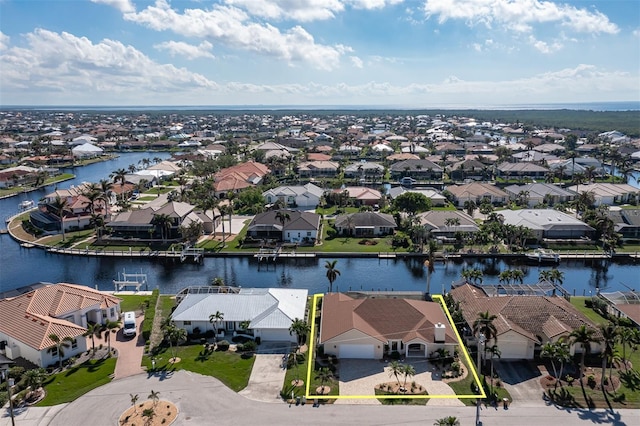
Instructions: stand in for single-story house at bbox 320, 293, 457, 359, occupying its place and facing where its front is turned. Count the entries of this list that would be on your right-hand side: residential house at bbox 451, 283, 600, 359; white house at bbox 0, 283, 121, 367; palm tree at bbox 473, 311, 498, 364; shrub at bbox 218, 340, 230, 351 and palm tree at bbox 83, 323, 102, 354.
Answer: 3

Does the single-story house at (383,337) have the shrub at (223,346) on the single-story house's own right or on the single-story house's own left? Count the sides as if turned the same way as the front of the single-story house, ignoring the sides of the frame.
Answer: on the single-story house's own right

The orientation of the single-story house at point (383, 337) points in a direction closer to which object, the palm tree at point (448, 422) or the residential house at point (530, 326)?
the palm tree

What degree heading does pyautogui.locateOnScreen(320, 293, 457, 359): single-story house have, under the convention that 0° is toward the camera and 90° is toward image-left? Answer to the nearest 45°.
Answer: approximately 0°

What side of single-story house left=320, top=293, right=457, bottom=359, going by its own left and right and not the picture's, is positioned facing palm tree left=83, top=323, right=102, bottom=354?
right

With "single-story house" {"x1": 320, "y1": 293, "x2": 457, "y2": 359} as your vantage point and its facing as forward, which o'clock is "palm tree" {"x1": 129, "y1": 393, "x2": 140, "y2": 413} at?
The palm tree is roughly at 2 o'clock from the single-story house.

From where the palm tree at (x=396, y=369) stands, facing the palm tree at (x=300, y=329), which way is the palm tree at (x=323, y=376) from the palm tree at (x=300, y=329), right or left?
left

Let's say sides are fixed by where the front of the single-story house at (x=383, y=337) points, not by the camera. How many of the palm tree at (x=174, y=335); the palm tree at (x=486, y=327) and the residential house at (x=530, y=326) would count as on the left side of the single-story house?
2

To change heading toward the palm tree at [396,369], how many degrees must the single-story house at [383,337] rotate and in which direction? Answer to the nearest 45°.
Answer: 0° — it already faces it

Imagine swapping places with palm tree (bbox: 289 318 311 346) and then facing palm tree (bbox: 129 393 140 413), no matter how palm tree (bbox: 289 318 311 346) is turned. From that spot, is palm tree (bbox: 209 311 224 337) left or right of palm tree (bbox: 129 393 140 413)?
right

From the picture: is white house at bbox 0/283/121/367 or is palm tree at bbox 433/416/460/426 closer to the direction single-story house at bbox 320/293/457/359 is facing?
the palm tree

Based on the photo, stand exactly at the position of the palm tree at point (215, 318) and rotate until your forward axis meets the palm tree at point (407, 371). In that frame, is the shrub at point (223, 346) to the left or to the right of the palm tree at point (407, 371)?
right

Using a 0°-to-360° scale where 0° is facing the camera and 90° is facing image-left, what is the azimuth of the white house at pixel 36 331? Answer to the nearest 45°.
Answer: approximately 315°
